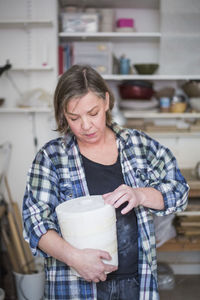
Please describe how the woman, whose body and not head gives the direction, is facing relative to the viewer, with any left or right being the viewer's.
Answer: facing the viewer

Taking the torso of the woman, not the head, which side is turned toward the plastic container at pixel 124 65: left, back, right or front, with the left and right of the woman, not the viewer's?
back

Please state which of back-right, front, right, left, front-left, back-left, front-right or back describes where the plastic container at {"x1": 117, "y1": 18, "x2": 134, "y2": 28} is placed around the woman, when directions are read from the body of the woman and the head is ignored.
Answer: back

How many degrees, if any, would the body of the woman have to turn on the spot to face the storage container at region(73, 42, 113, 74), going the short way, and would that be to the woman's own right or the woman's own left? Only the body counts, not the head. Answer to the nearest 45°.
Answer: approximately 180°

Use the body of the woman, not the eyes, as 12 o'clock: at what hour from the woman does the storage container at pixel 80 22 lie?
The storage container is roughly at 6 o'clock from the woman.

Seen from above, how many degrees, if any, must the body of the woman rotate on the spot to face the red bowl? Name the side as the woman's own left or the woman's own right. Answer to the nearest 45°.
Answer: approximately 180°
